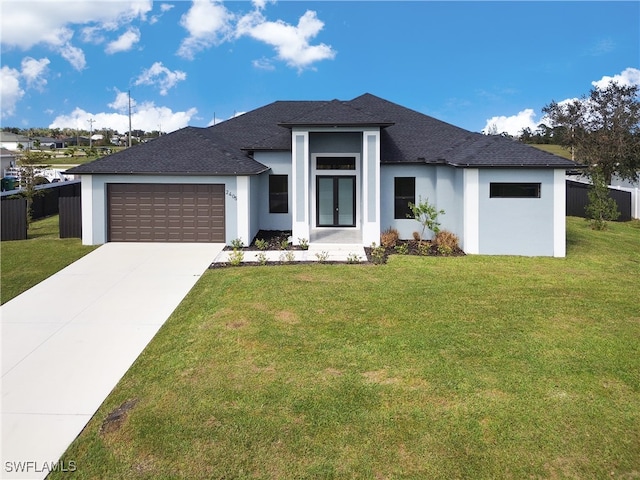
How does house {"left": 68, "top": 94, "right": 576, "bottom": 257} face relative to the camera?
toward the camera

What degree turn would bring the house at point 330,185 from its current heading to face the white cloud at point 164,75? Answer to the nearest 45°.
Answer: approximately 135° to its right

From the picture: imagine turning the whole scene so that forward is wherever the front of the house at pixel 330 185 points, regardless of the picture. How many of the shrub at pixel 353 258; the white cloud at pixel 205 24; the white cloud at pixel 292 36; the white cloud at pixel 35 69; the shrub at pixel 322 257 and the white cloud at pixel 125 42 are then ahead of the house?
2

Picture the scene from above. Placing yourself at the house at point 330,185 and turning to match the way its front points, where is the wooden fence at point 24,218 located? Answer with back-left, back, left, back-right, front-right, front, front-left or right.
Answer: right

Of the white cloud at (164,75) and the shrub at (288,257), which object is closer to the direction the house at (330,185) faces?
the shrub

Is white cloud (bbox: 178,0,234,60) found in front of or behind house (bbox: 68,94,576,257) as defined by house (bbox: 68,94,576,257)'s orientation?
behind

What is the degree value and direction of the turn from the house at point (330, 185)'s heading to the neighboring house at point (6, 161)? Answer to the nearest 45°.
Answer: approximately 135° to its right

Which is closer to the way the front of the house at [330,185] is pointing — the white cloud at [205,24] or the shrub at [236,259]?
the shrub

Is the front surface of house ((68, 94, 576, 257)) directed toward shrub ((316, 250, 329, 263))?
yes

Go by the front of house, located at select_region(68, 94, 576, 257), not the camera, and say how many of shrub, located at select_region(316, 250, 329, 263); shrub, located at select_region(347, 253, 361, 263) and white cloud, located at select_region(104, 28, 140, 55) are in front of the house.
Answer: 2
